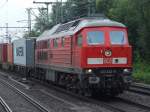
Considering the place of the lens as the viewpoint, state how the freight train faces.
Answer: facing the viewer and to the right of the viewer
